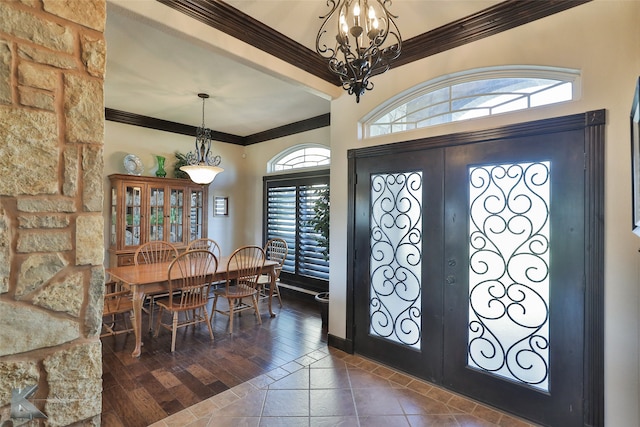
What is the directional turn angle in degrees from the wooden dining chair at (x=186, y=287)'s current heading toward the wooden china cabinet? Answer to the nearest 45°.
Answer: approximately 45° to its right

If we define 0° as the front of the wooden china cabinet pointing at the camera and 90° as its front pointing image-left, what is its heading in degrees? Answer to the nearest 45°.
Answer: approximately 315°

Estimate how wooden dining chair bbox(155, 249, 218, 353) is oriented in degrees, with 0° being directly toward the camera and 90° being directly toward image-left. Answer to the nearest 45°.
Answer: approximately 135°

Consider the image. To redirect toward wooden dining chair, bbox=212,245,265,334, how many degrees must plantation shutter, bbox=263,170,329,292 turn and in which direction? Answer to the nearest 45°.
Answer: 0° — it already faces it

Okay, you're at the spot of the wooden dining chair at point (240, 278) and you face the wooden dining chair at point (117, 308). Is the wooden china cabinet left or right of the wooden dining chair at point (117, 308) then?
right

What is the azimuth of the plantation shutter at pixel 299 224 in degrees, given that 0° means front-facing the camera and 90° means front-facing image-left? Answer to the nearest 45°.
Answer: approximately 45°

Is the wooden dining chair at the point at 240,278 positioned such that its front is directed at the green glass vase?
yes

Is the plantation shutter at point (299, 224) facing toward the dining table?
yes
